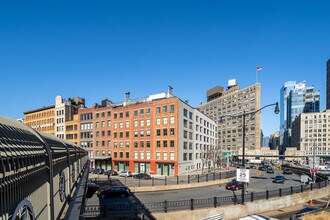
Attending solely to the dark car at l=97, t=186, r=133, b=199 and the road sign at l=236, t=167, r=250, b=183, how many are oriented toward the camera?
1

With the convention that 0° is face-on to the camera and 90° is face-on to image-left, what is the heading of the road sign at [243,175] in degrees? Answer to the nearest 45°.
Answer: approximately 0°
